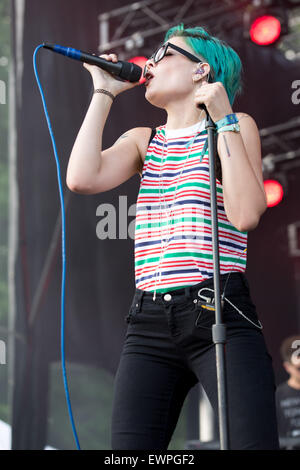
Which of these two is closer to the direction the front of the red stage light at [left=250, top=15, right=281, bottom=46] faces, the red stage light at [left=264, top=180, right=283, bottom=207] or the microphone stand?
the microphone stand

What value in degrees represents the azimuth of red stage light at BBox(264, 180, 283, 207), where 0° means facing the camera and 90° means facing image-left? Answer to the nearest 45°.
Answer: approximately 0°

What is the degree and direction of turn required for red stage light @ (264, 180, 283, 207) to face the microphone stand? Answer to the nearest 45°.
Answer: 0° — it already faces it

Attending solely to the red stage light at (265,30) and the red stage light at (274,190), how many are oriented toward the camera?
2

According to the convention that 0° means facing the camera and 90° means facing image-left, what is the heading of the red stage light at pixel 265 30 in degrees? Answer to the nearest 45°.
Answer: approximately 0°
